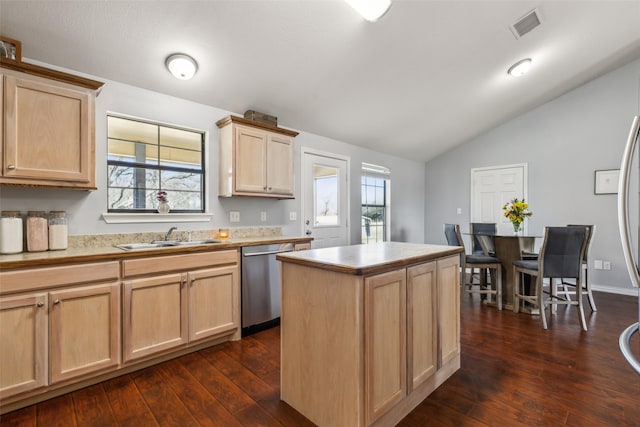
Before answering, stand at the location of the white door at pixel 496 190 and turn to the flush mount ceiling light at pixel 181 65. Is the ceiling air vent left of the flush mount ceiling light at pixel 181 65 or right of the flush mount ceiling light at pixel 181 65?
left

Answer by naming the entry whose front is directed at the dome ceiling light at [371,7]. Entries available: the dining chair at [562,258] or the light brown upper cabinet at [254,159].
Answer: the light brown upper cabinet

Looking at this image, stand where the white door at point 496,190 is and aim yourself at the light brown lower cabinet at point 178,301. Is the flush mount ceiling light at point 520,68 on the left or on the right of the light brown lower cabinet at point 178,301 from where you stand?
left

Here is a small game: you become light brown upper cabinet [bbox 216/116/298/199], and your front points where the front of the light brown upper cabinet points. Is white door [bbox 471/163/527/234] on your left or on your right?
on your left

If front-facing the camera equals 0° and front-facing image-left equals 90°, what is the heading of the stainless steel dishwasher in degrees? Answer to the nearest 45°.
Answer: approximately 315°

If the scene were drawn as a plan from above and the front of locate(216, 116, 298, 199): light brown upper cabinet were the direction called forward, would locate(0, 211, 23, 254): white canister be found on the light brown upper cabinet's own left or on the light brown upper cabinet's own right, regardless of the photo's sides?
on the light brown upper cabinet's own right

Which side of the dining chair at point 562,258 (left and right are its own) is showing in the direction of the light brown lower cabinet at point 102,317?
left

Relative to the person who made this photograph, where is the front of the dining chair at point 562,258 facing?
facing away from the viewer and to the left of the viewer

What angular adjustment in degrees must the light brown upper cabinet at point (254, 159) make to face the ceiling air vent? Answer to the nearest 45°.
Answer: approximately 45° to its left
